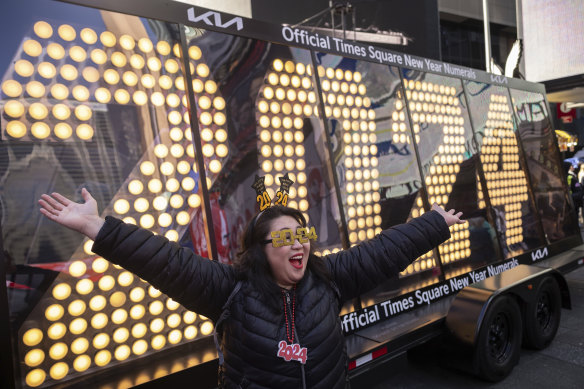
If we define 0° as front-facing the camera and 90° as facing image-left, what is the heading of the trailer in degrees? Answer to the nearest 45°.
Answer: approximately 45°

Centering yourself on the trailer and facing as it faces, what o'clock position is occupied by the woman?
The woman is roughly at 10 o'clock from the trailer.
